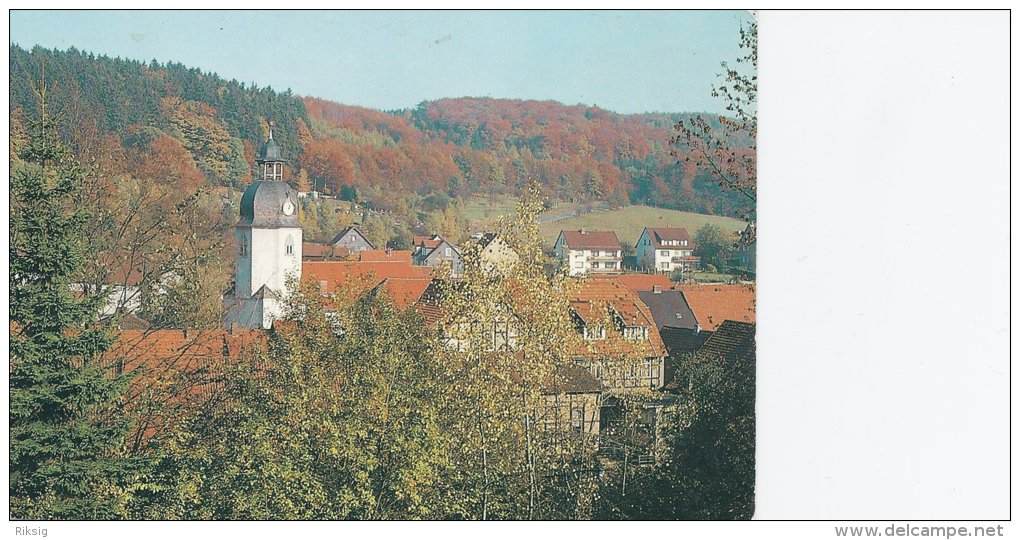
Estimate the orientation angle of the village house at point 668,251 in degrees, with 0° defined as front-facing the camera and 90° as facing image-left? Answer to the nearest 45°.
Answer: approximately 315°

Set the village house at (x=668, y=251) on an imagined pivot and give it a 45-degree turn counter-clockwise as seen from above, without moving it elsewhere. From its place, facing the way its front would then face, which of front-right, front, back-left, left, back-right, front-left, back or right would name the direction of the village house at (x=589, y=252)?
back

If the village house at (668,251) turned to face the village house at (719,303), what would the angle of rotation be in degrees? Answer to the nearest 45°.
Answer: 0° — it already faces it
